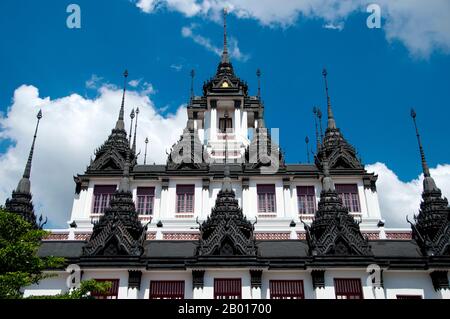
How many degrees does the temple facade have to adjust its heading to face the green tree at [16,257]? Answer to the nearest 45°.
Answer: approximately 45° to its right

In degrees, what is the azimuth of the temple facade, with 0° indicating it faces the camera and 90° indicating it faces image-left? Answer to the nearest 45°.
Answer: approximately 0°
